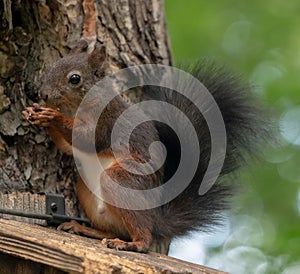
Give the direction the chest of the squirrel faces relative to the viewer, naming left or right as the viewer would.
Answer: facing to the left of the viewer
